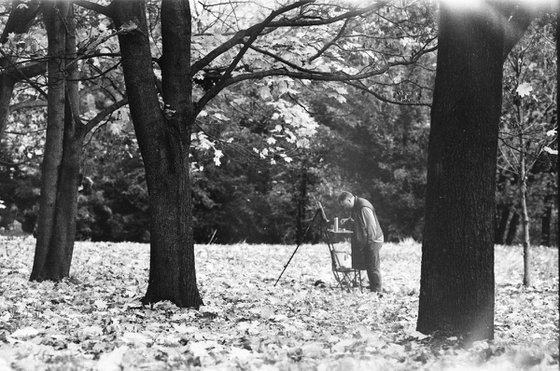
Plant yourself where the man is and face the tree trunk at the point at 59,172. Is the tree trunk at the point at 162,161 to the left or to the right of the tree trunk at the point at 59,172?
left

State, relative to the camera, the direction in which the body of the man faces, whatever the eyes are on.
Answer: to the viewer's left

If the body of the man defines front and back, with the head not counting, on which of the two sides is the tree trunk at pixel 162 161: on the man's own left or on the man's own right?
on the man's own left

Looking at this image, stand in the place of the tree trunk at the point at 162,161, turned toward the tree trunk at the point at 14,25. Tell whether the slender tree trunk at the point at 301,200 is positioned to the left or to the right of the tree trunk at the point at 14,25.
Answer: right

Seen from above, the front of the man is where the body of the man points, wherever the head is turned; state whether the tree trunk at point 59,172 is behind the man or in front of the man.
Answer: in front

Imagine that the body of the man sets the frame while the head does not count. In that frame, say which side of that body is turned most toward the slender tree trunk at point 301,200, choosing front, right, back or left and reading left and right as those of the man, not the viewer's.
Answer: right

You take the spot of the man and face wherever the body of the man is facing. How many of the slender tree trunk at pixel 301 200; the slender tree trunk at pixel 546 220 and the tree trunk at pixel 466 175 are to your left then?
1

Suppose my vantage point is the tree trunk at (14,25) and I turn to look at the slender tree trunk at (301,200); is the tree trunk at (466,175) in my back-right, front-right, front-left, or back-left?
back-right

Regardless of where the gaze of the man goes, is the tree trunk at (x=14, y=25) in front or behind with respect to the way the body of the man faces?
in front

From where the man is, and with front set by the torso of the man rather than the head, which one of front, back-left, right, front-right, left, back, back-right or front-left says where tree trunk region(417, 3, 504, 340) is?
left
